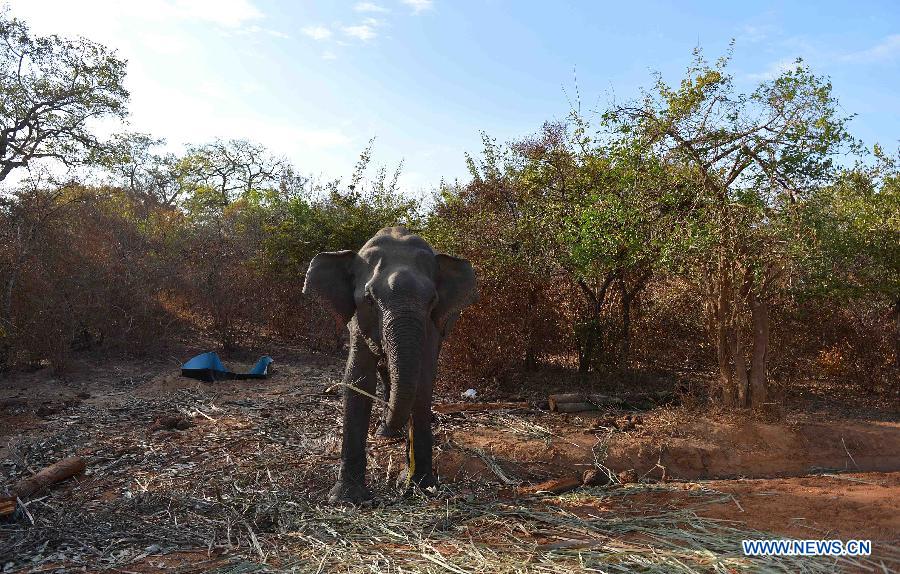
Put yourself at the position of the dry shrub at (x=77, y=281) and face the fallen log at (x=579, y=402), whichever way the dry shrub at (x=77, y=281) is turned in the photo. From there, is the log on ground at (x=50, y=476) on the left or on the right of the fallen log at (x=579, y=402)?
right

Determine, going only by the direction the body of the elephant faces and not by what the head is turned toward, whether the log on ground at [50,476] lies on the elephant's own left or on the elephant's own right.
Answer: on the elephant's own right

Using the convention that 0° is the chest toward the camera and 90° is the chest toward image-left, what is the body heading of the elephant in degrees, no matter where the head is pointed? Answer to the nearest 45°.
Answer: approximately 0°

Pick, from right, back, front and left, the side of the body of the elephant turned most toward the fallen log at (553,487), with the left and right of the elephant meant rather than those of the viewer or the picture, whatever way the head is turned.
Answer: left

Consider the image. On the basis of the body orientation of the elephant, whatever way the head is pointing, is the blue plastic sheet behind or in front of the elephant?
behind

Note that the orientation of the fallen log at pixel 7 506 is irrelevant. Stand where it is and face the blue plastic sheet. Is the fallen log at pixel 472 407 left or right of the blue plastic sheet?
right

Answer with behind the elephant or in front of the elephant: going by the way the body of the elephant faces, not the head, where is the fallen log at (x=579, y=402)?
behind

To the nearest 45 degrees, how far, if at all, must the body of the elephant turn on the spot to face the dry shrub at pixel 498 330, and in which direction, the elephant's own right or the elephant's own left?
approximately 180°

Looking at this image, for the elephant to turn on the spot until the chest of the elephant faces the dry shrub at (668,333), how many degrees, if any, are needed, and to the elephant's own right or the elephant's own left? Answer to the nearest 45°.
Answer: approximately 135° to the elephant's own left
